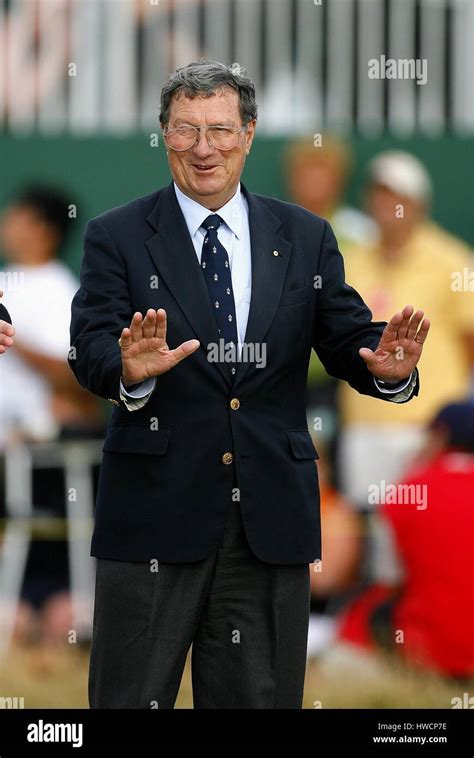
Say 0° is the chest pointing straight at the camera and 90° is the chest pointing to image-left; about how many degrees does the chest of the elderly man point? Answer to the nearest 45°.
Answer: approximately 0°

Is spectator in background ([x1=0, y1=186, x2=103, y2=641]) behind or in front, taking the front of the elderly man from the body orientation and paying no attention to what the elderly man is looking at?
behind

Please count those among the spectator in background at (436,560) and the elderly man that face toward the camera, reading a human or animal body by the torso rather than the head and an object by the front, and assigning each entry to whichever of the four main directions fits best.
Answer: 1

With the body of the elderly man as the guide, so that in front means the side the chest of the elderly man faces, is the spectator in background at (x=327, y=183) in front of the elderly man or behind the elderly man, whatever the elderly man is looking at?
behind

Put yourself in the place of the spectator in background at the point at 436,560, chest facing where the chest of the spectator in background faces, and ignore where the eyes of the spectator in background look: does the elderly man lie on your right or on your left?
on your left

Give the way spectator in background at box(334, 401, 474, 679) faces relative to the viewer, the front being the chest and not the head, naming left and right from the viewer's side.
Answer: facing away from the viewer and to the left of the viewer

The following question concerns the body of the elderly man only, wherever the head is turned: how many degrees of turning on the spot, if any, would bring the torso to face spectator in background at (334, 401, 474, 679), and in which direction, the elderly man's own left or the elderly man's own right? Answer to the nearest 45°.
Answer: approximately 180°

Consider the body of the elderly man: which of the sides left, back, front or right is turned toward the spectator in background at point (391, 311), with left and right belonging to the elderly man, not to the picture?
back
